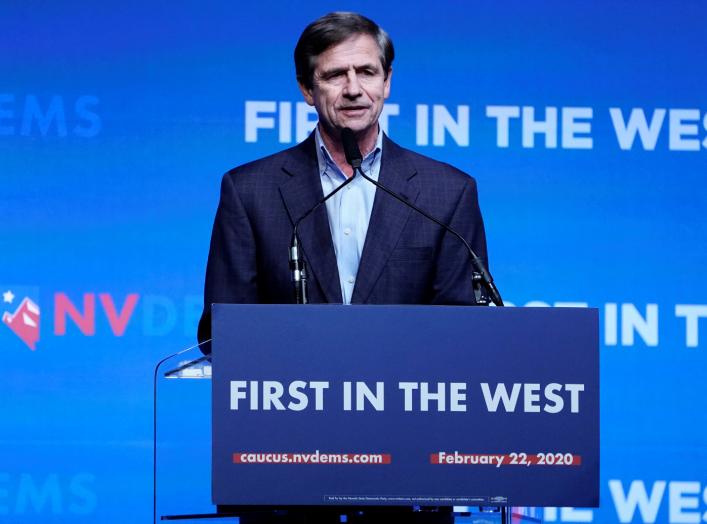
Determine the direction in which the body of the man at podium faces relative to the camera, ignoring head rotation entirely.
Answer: toward the camera

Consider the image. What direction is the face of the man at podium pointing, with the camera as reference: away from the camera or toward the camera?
toward the camera
